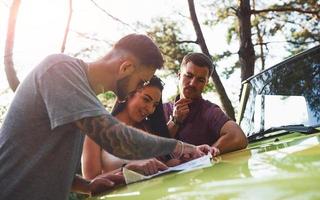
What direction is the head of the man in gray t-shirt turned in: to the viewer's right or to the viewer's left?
to the viewer's right

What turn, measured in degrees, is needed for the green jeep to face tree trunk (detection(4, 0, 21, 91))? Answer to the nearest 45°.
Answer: approximately 90° to its right

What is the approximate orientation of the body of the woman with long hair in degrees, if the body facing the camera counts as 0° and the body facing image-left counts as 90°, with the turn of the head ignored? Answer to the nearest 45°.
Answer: approximately 315°

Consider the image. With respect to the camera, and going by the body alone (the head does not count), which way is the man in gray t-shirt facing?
to the viewer's right

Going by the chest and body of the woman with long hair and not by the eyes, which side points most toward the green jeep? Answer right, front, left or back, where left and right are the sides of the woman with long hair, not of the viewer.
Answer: front

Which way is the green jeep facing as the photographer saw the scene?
facing the viewer and to the left of the viewer

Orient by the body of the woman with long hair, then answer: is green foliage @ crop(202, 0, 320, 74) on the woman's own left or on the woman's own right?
on the woman's own left

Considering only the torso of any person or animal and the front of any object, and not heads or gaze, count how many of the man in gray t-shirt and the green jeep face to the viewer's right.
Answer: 1

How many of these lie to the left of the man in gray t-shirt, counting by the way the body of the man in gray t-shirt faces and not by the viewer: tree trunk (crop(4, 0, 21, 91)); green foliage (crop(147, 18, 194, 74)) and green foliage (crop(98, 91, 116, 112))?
3

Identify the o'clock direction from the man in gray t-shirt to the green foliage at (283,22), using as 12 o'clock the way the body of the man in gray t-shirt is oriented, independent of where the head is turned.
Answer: The green foliage is roughly at 10 o'clock from the man in gray t-shirt.

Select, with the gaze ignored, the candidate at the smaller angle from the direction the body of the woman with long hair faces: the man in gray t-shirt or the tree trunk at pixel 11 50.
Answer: the man in gray t-shirt

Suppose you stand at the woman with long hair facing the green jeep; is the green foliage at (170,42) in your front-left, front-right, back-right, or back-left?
back-left

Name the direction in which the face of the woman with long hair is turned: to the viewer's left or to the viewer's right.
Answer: to the viewer's right
